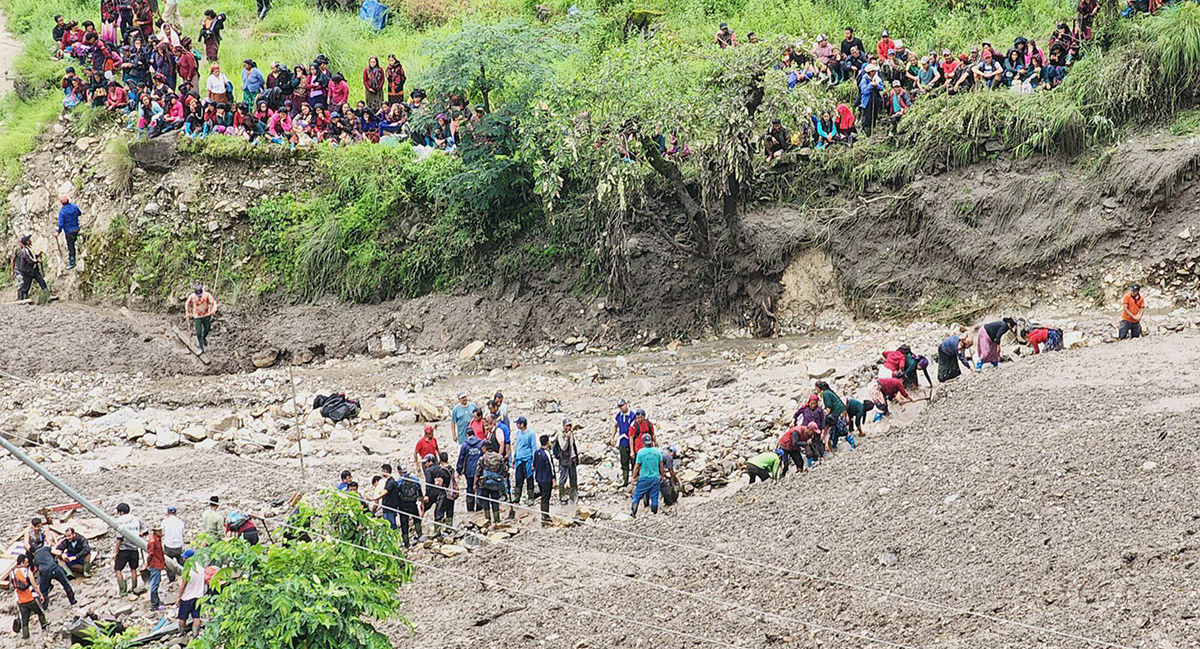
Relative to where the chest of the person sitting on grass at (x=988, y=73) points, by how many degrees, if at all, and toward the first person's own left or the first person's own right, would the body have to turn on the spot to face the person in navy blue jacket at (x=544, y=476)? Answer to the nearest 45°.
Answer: approximately 45° to the first person's own right

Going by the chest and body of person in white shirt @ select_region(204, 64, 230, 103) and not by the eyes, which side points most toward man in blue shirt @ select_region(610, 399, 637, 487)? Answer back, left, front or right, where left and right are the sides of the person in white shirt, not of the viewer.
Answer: front

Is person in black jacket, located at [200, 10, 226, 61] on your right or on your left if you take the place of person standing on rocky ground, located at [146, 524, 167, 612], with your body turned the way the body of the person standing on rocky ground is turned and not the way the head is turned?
on your left

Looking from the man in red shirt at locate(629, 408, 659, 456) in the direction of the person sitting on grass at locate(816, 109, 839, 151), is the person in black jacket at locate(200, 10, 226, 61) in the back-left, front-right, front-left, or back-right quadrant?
front-left

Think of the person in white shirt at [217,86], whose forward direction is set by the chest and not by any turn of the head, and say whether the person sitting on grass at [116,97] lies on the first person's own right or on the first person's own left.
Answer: on the first person's own right

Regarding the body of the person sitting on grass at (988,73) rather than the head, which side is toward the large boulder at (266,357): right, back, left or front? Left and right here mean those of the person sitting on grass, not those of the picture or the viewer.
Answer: right

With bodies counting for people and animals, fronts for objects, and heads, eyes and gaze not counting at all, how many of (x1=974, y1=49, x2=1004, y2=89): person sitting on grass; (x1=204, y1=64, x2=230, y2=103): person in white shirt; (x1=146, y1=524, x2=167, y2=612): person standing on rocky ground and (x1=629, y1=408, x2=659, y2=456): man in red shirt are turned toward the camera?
3

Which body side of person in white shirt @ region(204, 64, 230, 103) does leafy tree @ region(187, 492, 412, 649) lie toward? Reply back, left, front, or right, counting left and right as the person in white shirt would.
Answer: front

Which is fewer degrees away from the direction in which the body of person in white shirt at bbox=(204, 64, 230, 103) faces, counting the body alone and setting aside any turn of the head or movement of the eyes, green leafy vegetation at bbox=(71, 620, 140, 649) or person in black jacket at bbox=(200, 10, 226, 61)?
the green leafy vegetation

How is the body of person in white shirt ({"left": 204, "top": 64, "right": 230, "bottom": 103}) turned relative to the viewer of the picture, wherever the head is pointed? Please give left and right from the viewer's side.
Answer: facing the viewer

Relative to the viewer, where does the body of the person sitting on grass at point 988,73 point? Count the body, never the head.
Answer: toward the camera
